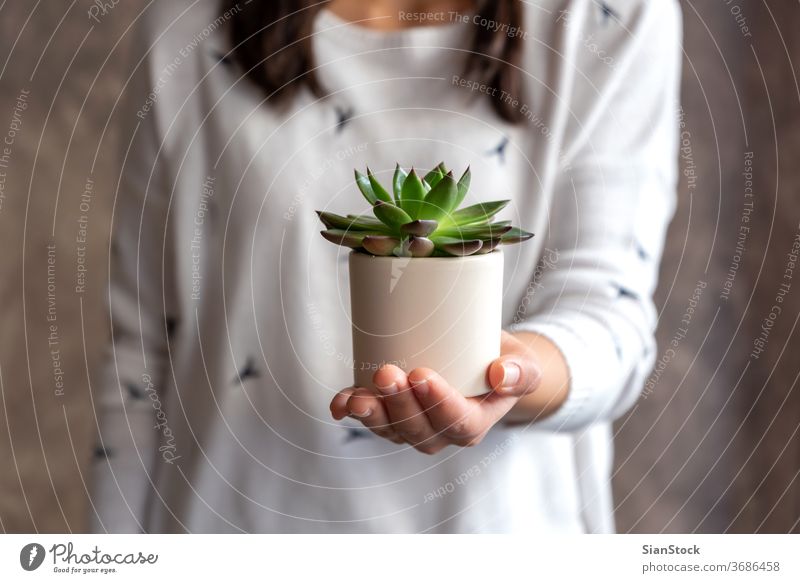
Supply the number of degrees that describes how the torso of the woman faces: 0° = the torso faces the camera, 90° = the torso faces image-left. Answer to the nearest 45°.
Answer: approximately 0°
